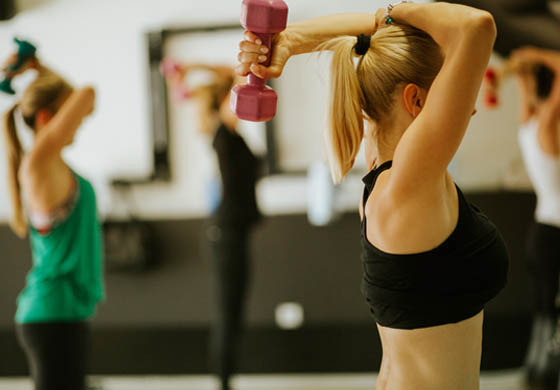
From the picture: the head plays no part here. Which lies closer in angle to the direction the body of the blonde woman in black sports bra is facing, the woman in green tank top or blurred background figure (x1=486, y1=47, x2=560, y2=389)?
the blurred background figure

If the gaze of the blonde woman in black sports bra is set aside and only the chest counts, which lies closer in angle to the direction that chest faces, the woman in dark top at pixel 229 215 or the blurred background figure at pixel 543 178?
the blurred background figure

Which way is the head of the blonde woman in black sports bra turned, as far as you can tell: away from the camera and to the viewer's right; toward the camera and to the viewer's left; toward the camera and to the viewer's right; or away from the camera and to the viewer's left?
away from the camera and to the viewer's right

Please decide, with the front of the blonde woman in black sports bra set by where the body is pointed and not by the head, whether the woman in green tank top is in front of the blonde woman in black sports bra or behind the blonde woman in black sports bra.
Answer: behind

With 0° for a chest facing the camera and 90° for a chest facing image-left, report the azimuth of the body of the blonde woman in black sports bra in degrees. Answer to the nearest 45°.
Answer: approximately 270°
